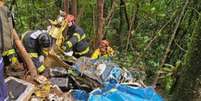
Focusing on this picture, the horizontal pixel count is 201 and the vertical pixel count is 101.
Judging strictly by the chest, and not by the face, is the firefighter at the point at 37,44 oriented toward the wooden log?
no

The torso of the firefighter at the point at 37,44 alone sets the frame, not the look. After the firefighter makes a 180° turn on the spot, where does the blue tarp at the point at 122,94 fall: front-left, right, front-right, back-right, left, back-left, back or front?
back-left

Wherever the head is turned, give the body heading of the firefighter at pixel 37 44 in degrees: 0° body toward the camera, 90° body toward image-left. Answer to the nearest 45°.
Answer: approximately 270°

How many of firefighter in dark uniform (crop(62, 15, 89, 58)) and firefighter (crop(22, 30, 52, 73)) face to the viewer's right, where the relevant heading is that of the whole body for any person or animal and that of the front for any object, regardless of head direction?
1

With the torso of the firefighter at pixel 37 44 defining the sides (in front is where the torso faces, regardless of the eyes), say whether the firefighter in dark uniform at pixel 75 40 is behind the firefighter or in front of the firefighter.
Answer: in front

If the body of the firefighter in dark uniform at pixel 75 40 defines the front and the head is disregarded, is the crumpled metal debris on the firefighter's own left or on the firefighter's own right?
on the firefighter's own left

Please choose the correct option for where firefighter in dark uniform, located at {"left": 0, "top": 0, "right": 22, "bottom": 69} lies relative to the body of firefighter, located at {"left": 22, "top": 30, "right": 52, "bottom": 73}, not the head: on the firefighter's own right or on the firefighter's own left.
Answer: on the firefighter's own right

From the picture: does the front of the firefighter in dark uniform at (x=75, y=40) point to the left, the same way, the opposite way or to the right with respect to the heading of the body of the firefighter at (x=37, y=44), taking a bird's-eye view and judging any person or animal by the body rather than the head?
the opposite way
